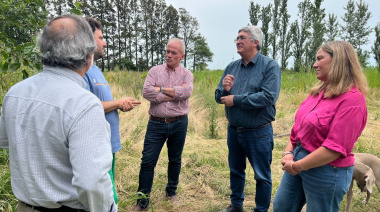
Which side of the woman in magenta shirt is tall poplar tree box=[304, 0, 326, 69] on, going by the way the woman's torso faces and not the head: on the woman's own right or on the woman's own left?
on the woman's own right

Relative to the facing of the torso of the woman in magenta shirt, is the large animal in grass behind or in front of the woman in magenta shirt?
behind

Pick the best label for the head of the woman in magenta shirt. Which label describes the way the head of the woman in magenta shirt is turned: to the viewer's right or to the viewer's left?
to the viewer's left

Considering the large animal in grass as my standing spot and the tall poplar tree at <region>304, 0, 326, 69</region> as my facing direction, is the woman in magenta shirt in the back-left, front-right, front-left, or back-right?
back-left

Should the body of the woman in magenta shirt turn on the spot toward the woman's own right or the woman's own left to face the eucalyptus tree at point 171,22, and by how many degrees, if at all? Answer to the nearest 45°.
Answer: approximately 90° to the woman's own right

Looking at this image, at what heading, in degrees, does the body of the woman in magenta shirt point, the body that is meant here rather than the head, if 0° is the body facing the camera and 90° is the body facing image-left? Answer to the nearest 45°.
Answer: approximately 45°

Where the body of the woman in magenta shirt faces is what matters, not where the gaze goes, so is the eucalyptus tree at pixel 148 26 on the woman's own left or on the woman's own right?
on the woman's own right

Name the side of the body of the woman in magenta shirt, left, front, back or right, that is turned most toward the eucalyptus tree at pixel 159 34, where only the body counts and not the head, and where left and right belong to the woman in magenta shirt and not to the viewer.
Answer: right

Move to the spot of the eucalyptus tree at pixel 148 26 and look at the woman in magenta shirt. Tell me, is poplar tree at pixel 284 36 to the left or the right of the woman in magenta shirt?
left
